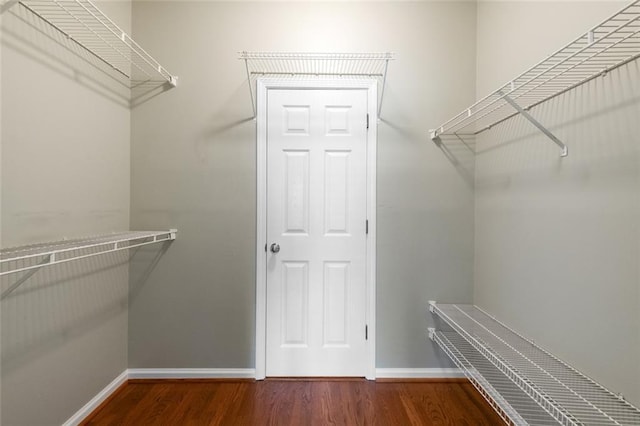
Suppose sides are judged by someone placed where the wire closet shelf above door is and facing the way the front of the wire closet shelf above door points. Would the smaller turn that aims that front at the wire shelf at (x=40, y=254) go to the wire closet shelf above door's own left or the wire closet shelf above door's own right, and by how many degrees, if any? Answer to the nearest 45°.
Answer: approximately 45° to the wire closet shelf above door's own right

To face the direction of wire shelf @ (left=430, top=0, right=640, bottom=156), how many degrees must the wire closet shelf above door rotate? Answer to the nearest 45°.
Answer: approximately 45° to its left

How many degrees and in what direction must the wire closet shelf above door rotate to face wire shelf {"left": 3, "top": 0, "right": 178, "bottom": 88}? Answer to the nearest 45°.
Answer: approximately 90° to its right

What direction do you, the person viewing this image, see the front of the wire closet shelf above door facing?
facing the viewer
